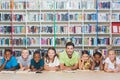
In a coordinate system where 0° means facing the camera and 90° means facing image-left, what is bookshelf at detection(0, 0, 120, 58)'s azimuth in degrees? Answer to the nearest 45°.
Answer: approximately 0°
